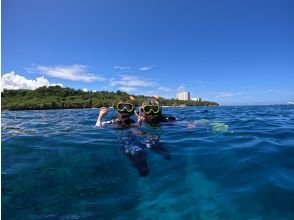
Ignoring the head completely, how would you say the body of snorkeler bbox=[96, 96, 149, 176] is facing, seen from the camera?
toward the camera

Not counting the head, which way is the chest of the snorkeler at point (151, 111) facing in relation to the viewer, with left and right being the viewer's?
facing the viewer

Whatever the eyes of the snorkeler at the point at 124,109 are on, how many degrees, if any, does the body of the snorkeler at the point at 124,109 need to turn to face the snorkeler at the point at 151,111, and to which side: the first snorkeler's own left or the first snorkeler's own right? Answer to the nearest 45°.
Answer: approximately 90° to the first snorkeler's own left

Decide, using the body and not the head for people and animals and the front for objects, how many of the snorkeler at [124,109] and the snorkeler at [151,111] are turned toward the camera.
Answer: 2

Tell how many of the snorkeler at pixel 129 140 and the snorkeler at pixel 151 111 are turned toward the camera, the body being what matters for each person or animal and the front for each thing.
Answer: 2

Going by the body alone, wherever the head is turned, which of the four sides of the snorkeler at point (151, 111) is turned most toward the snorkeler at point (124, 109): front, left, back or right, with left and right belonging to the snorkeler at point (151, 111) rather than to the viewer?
right
